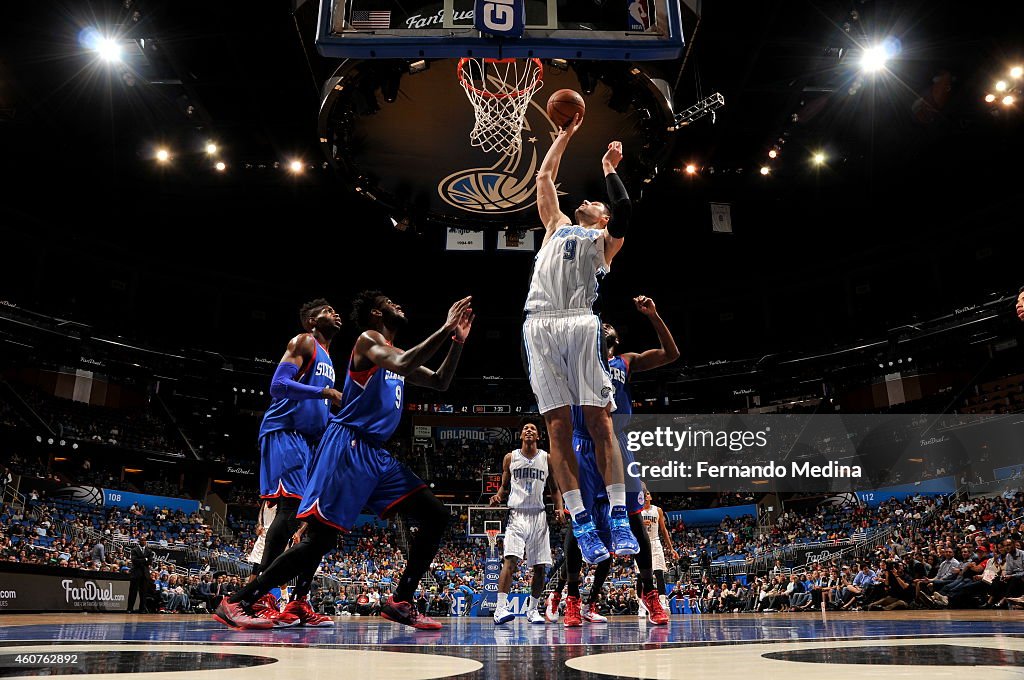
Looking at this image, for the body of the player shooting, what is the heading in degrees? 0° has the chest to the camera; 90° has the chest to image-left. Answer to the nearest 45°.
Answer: approximately 0°

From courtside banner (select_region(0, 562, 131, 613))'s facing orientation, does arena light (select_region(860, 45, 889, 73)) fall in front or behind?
in front

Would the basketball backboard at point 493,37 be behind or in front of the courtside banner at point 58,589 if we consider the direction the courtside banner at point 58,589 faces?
in front
